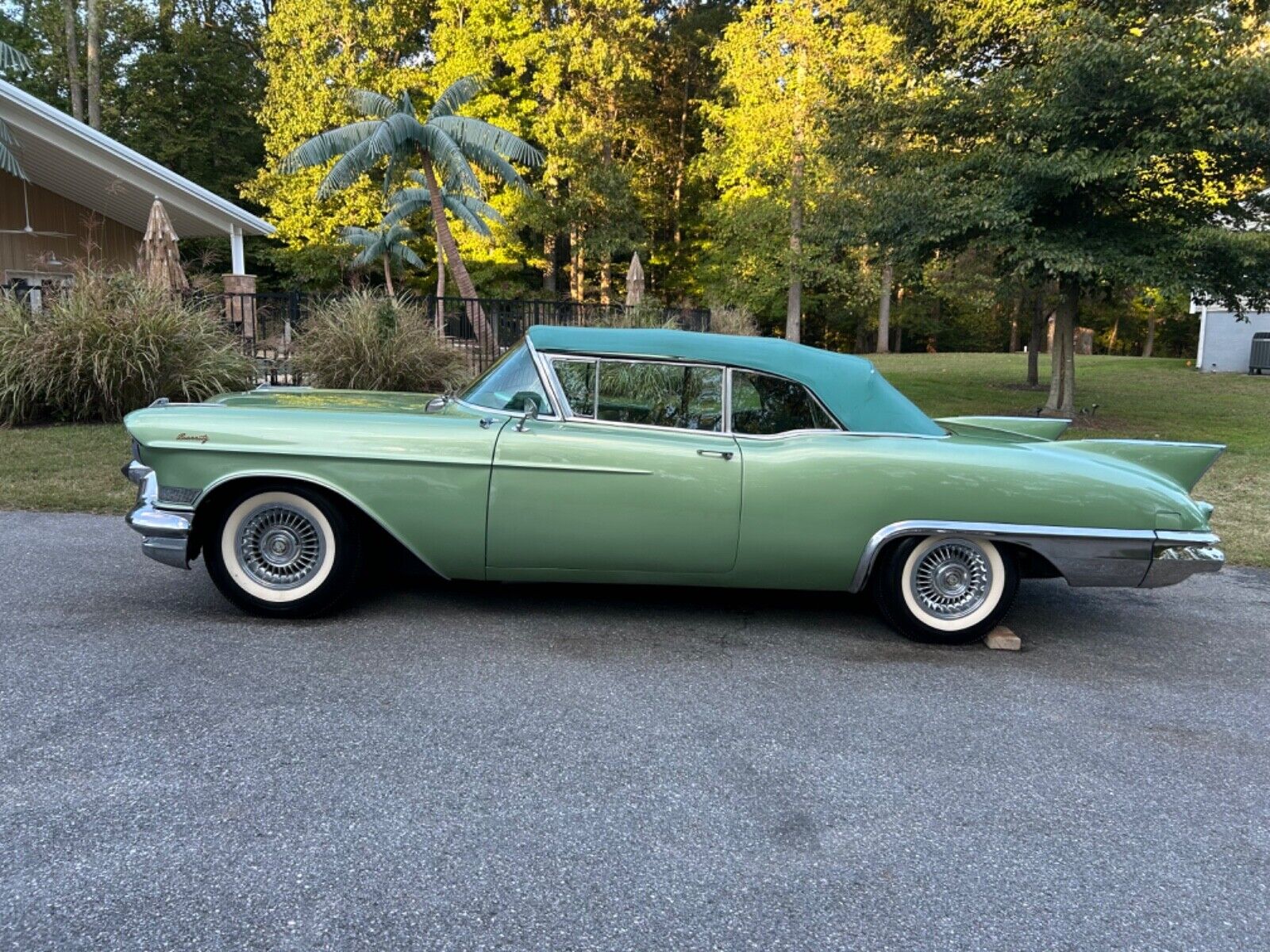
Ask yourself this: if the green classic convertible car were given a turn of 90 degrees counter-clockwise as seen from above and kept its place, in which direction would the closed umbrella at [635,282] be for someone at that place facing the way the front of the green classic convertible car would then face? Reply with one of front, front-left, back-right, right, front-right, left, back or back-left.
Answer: back

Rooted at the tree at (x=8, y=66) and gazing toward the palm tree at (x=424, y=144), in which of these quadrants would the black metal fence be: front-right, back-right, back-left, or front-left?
front-right

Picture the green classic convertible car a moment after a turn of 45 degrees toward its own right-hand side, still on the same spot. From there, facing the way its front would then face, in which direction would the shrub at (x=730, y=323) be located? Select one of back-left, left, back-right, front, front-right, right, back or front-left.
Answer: front-right

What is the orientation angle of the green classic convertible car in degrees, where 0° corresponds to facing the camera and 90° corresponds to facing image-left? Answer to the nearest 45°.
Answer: approximately 90°

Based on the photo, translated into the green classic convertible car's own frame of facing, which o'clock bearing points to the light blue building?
The light blue building is roughly at 4 o'clock from the green classic convertible car.

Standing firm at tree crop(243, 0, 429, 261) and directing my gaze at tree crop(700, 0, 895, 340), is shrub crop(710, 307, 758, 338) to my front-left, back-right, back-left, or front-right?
front-right

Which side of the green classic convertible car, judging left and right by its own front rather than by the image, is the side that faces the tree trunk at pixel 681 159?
right

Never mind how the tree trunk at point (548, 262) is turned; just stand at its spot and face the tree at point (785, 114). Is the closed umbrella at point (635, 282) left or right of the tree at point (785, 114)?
right

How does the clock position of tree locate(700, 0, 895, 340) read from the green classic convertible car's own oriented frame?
The tree is roughly at 3 o'clock from the green classic convertible car.

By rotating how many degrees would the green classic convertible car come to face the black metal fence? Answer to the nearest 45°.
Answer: approximately 90° to its right

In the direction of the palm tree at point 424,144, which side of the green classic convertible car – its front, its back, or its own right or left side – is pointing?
right

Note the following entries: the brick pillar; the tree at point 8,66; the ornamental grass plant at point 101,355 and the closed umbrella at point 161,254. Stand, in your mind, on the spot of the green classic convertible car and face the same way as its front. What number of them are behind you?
0

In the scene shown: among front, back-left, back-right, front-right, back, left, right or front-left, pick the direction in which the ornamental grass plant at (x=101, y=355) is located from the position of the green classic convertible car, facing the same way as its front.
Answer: front-right

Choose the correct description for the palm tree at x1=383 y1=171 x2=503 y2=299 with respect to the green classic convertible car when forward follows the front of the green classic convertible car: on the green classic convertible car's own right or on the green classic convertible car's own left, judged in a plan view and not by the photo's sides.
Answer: on the green classic convertible car's own right

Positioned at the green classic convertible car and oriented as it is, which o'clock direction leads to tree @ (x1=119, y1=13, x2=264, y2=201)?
The tree is roughly at 2 o'clock from the green classic convertible car.

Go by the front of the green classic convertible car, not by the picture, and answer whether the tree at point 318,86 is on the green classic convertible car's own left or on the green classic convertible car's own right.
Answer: on the green classic convertible car's own right

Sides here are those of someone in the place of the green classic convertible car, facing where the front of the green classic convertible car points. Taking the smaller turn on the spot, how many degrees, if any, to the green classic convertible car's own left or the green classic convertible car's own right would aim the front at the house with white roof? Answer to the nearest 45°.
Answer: approximately 45° to the green classic convertible car's own right

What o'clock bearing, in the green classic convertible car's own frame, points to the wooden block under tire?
The wooden block under tire is roughly at 6 o'clock from the green classic convertible car.

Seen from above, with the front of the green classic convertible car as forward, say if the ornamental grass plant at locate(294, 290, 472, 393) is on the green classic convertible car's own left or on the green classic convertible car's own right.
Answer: on the green classic convertible car's own right
